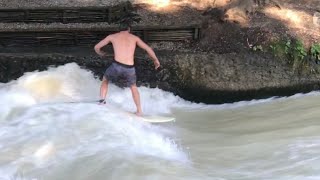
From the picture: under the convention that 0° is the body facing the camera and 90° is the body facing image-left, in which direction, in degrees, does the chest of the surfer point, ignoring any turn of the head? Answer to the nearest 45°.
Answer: approximately 180°
